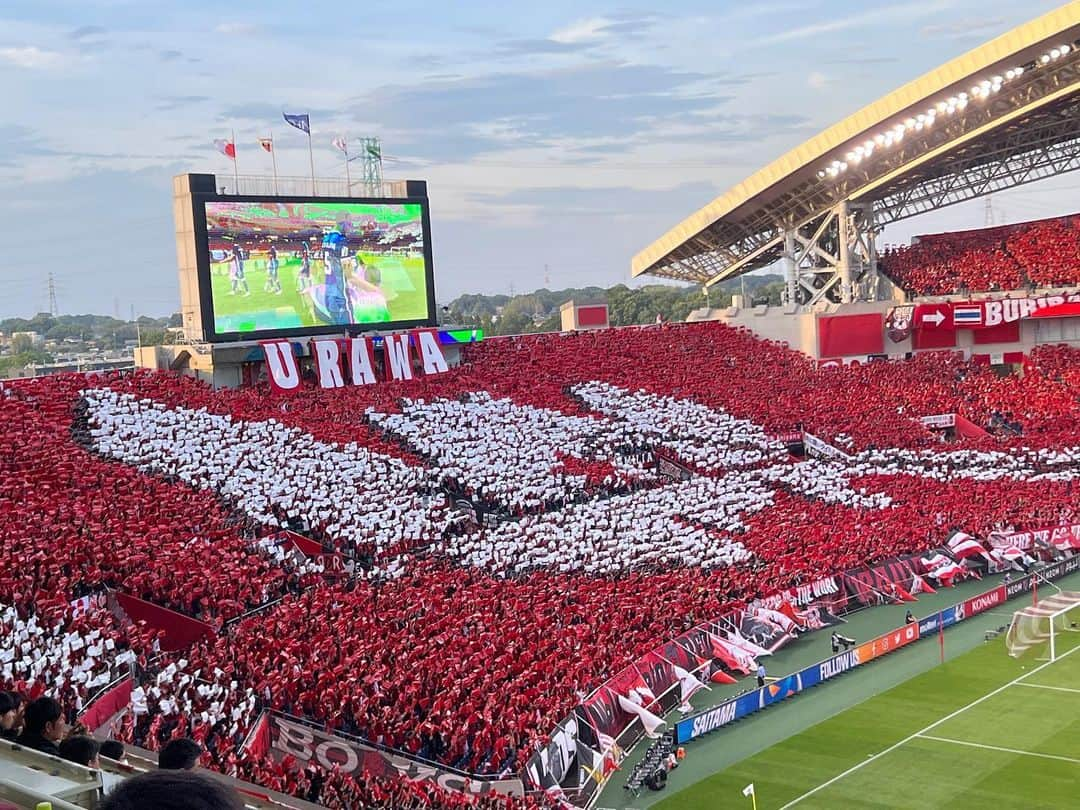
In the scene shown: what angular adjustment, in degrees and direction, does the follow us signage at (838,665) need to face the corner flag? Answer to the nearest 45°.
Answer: approximately 45° to its right

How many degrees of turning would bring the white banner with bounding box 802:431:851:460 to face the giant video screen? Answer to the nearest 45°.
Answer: approximately 90° to its right

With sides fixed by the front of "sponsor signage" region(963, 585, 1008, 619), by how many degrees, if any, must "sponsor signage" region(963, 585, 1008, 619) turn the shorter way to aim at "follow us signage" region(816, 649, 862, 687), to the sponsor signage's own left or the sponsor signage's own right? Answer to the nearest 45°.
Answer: approximately 90° to the sponsor signage's own right

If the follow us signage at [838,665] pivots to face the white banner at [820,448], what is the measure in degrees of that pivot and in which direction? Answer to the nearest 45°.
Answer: approximately 135° to its left

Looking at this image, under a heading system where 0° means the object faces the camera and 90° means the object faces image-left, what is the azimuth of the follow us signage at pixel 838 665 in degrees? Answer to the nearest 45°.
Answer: approximately 315°

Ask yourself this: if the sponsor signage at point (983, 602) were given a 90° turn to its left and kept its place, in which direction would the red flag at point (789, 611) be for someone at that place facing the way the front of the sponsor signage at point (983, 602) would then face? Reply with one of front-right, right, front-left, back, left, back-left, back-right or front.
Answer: back

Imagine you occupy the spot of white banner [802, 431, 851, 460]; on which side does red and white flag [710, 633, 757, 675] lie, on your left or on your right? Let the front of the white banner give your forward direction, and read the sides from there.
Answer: on your right

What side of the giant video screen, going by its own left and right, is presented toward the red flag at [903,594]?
front

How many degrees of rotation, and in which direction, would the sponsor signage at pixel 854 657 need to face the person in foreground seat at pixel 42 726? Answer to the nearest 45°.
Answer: approximately 45° to its right

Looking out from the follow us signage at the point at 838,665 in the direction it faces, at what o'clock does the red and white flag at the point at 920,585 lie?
The red and white flag is roughly at 8 o'clock from the follow us signage.

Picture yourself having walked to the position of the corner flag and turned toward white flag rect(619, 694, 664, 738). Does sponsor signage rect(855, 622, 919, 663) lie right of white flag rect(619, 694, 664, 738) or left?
right

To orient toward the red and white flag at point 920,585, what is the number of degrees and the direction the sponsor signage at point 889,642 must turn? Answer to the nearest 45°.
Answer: approximately 135° to its left

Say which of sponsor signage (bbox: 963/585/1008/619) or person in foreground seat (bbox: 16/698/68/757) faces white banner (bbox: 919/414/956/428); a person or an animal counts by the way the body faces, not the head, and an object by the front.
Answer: the person in foreground seat

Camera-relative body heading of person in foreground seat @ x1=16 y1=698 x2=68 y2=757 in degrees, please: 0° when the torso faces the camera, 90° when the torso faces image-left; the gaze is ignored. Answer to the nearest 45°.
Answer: approximately 225°

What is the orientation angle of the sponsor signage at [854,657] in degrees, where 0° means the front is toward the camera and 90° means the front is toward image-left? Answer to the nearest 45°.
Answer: approximately 315°

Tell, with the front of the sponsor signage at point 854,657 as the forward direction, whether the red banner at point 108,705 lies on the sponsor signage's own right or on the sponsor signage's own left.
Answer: on the sponsor signage's own right
